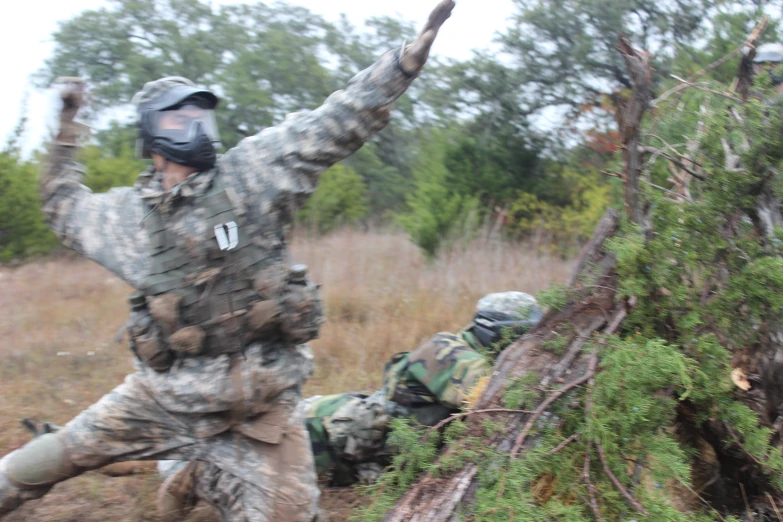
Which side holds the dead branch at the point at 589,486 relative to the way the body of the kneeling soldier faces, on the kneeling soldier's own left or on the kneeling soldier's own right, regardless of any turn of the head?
on the kneeling soldier's own left

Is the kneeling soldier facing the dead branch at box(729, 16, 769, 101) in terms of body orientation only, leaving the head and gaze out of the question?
no

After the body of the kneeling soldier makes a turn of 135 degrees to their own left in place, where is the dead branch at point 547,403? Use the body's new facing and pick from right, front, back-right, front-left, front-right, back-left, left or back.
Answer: right

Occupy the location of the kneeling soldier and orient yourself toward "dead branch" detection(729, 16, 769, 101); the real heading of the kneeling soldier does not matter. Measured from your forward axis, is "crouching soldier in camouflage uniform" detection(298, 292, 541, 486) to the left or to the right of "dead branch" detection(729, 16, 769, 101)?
left

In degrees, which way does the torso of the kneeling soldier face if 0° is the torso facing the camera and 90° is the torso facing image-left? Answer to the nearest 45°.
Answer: approximately 0°

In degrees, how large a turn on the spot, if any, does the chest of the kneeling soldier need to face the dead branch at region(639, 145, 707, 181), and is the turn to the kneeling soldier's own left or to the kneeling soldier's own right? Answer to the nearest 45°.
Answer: approximately 90° to the kneeling soldier's own left

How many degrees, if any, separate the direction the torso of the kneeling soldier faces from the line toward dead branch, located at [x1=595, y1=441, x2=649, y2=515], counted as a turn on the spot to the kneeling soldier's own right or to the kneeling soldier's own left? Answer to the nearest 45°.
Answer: approximately 45° to the kneeling soldier's own left
